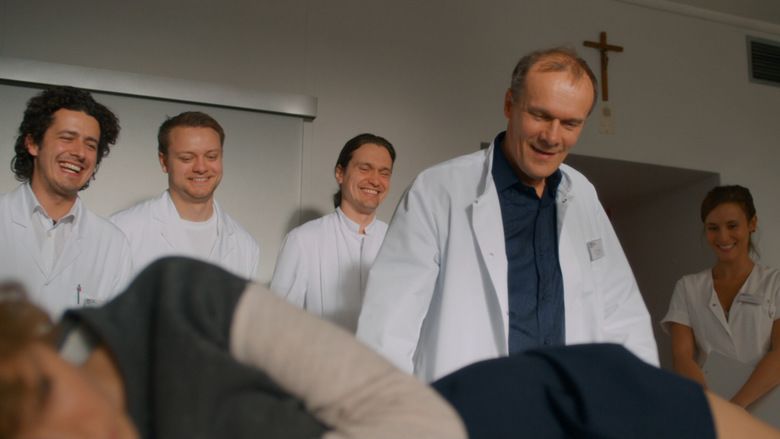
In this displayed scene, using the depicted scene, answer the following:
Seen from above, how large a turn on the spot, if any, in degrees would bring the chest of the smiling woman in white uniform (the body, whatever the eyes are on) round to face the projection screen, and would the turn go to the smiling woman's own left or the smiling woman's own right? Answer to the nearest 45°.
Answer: approximately 90° to the smiling woman's own right

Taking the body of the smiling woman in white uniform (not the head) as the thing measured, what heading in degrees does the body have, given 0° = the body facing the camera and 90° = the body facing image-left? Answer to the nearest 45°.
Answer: approximately 0°

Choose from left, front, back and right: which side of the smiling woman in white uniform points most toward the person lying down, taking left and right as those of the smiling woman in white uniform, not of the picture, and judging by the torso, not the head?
front

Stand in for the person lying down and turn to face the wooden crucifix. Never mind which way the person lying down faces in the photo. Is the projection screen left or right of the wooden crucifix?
left
